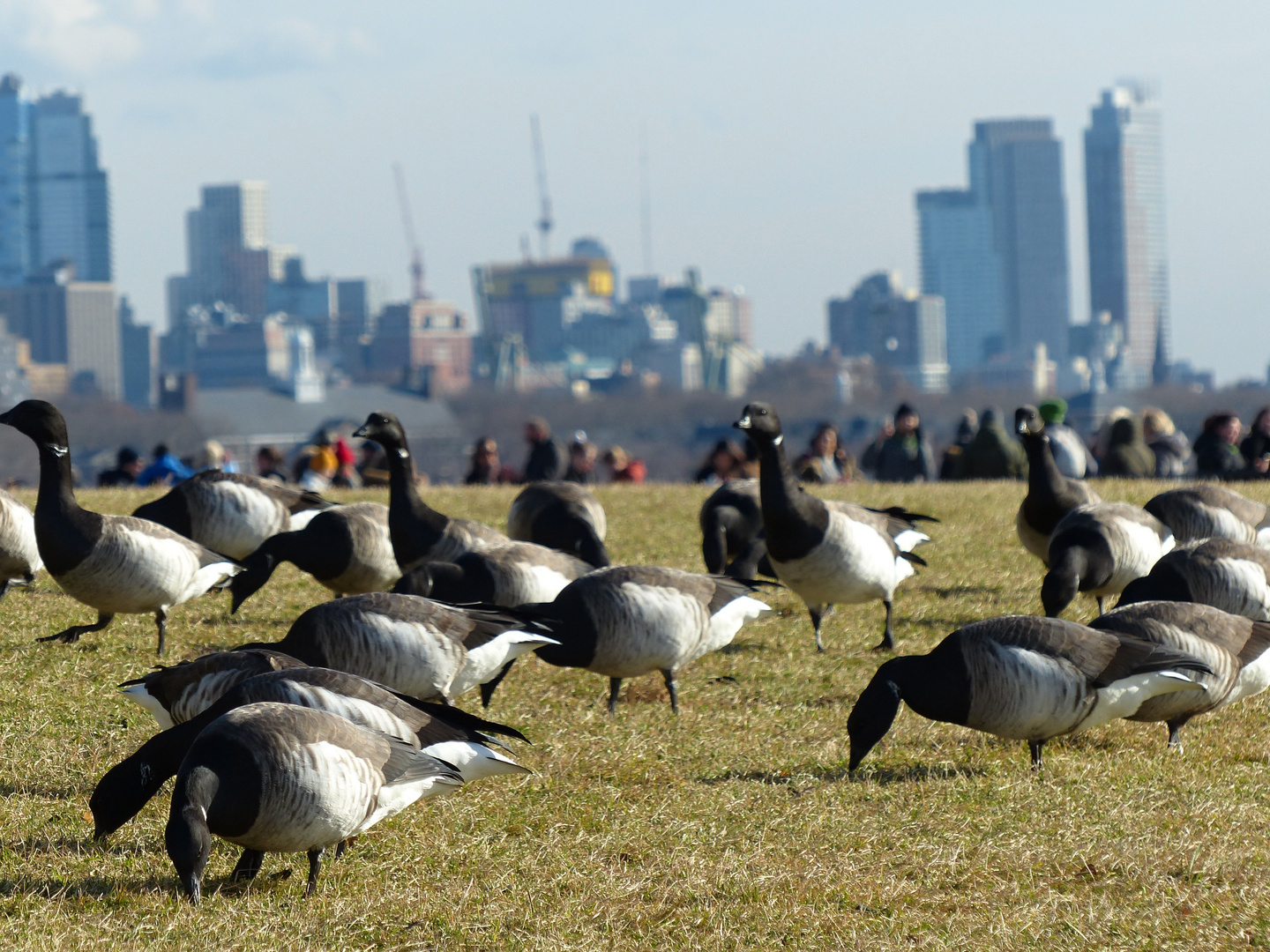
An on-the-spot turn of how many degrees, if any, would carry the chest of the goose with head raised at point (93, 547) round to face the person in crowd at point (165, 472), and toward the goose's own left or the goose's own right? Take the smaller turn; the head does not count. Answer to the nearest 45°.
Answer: approximately 90° to the goose's own right

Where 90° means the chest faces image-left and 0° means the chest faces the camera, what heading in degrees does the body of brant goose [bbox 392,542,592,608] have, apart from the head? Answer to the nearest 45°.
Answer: approximately 90°

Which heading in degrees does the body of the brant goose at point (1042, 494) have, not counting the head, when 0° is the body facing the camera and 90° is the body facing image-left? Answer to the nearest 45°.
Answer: approximately 45°

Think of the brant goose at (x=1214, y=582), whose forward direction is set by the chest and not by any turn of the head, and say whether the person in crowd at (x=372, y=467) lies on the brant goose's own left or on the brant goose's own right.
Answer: on the brant goose's own right

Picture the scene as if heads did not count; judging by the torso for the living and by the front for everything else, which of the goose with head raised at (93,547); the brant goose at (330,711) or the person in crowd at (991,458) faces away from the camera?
the person in crowd

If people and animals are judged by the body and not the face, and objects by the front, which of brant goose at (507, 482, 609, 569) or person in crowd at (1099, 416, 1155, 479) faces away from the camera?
the person in crowd

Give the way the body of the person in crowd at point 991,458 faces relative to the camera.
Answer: away from the camera

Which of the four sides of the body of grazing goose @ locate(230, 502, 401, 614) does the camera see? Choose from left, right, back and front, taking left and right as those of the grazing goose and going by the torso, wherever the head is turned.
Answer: left

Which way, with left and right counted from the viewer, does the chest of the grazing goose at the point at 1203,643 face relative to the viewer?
facing to the left of the viewer

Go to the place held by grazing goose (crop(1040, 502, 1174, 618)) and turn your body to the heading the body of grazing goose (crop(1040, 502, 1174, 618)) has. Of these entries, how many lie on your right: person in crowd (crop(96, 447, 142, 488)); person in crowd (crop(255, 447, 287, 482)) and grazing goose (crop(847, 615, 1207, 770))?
2

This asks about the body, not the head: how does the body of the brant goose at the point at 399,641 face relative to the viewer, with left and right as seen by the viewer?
facing to the left of the viewer

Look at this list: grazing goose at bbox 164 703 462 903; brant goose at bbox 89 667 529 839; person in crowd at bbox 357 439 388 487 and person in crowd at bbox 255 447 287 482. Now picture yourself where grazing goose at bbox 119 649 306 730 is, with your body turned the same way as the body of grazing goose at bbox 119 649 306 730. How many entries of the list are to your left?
2

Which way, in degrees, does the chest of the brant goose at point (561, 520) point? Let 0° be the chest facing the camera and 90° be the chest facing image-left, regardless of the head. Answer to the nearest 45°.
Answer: approximately 315°

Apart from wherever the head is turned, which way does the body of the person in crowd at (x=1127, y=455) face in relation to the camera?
away from the camera

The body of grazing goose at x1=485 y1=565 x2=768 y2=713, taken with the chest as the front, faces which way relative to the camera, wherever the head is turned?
to the viewer's left
